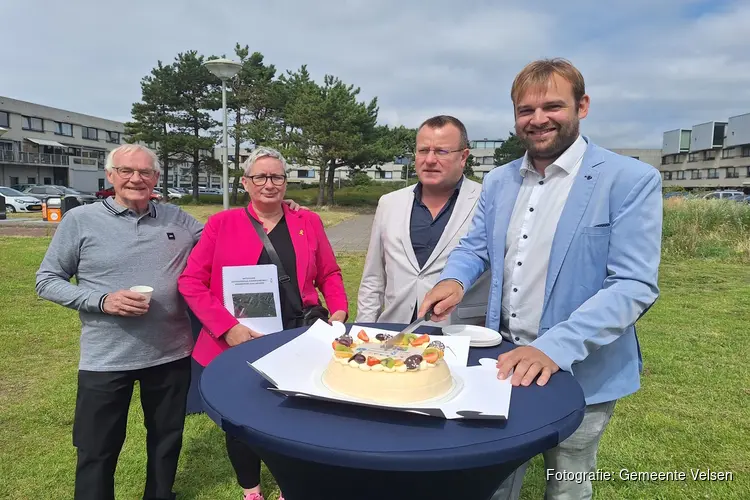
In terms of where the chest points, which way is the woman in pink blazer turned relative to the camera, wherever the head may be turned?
toward the camera

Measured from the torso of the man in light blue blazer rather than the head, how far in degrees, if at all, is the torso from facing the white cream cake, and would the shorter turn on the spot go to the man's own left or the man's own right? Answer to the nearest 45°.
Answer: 0° — they already face it

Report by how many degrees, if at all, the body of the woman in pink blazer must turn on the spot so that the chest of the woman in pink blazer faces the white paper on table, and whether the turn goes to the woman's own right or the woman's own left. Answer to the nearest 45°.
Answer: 0° — they already face it

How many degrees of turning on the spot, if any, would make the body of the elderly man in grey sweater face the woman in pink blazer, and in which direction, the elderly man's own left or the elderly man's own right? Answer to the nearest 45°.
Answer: approximately 90° to the elderly man's own left

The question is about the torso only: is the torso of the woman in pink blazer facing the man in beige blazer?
no

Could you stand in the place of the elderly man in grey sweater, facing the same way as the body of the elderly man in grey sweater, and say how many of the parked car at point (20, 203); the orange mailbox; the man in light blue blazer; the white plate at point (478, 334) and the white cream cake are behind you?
2

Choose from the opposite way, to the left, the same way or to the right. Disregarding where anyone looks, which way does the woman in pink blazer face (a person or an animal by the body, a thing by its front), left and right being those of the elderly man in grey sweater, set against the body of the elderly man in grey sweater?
the same way

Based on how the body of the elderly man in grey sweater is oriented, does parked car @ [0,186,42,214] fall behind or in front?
behind

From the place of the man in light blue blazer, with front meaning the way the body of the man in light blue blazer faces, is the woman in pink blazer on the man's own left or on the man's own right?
on the man's own right

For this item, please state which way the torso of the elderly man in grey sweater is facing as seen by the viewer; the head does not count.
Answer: toward the camera

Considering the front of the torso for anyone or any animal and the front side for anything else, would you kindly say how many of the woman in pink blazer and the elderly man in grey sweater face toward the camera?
2

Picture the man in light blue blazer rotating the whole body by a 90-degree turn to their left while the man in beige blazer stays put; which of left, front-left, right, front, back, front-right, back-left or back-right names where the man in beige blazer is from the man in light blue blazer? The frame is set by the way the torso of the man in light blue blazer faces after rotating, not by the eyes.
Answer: back

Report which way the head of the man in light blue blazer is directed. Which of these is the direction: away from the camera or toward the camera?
toward the camera

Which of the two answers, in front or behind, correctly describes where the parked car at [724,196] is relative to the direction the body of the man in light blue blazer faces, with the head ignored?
behind

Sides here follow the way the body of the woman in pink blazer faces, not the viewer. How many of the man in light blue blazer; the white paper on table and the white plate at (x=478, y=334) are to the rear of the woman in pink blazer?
0

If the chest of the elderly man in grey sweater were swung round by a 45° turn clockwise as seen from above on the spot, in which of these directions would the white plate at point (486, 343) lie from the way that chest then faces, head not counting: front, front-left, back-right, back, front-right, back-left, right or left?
left

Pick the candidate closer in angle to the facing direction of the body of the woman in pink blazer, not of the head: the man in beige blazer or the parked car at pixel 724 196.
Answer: the man in beige blazer

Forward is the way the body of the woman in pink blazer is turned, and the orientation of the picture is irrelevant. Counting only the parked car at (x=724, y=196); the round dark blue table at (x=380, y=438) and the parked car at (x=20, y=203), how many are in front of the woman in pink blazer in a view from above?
1

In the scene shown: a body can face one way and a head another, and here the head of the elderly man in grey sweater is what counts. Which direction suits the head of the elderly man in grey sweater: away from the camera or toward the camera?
toward the camera

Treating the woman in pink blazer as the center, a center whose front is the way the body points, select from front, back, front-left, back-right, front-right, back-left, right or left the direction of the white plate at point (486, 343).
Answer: front-left

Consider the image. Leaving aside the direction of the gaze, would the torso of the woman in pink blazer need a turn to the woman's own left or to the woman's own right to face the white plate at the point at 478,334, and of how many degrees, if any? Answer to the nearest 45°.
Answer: approximately 45° to the woman's own left
